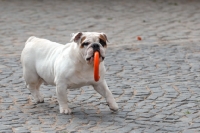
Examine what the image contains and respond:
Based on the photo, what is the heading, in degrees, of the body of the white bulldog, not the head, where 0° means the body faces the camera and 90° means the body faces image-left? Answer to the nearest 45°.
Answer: approximately 315°
